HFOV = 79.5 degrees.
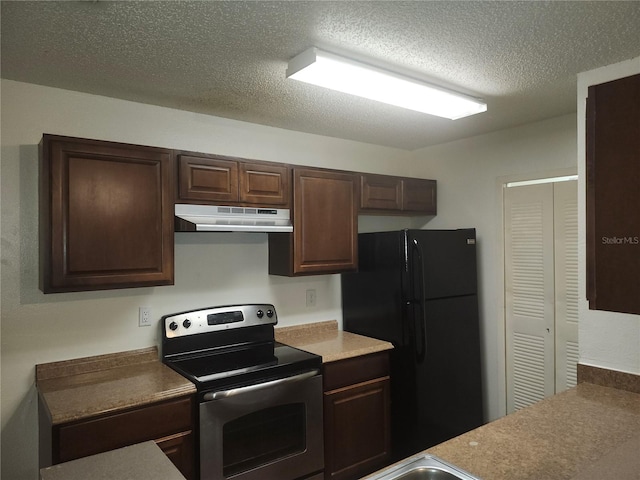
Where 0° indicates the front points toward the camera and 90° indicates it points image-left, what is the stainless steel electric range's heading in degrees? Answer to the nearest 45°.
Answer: approximately 315°

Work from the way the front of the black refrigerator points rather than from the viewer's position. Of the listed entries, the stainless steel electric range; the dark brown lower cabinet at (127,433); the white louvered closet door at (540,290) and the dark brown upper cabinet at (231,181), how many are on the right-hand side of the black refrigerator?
3

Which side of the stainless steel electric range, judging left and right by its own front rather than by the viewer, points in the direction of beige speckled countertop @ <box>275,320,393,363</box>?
left

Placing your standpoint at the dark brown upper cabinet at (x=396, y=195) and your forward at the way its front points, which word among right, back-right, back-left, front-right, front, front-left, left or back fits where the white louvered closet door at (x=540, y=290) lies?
front-left
